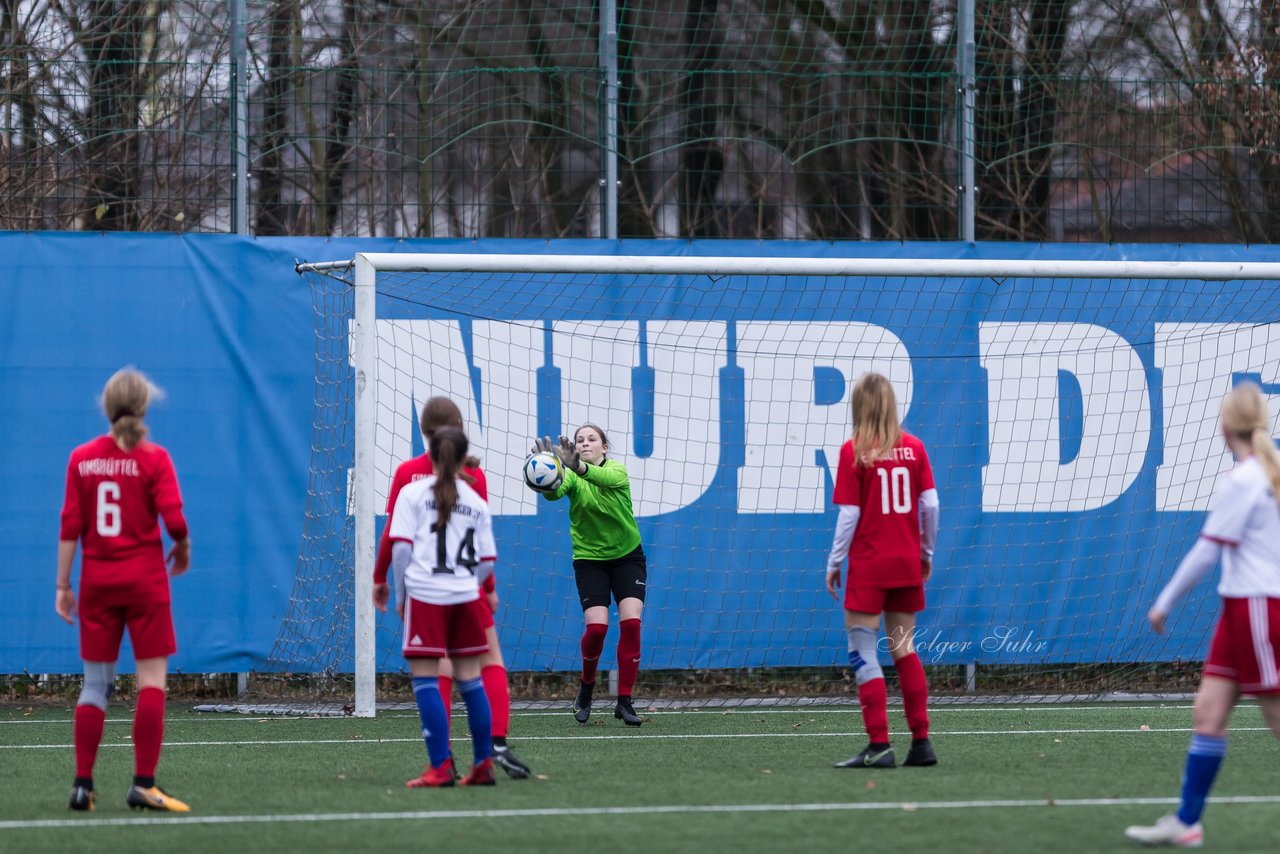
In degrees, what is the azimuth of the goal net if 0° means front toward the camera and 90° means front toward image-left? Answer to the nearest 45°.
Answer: approximately 0°

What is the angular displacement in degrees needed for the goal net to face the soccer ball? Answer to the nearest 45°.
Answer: approximately 45° to its right
